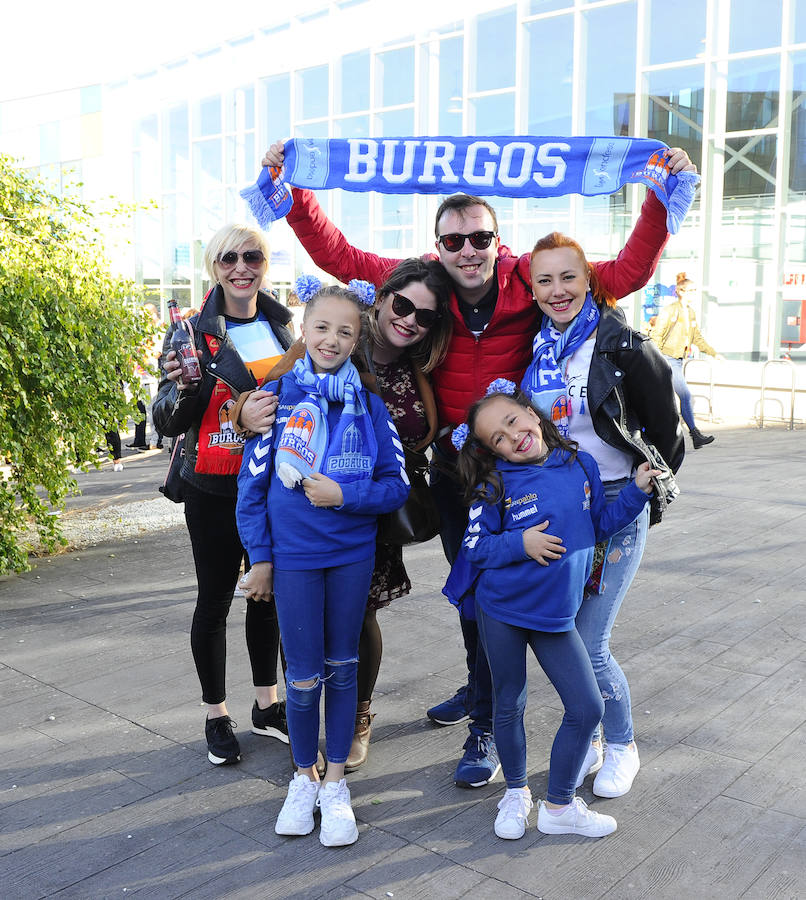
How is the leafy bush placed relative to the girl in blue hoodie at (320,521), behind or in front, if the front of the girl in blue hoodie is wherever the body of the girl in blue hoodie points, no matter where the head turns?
behind

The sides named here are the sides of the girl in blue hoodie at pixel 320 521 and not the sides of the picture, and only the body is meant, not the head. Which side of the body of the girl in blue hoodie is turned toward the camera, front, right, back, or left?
front

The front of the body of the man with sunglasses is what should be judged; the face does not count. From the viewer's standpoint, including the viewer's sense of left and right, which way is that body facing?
facing the viewer

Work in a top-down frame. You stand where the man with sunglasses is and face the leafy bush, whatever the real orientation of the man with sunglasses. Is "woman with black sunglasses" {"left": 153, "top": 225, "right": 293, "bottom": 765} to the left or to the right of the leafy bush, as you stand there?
left

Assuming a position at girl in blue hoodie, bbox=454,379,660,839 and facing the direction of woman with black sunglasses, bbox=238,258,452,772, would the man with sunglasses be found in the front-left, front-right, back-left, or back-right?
front-right

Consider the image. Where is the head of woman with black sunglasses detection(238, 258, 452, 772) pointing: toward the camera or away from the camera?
toward the camera

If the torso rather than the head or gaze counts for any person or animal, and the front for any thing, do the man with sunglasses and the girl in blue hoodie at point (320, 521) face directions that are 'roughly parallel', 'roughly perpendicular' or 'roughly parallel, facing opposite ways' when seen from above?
roughly parallel

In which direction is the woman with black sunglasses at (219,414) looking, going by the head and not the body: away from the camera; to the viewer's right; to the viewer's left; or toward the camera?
toward the camera

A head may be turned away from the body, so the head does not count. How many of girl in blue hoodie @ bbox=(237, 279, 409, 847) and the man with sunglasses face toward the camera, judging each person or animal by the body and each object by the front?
2

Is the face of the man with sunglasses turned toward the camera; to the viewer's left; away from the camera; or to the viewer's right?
toward the camera

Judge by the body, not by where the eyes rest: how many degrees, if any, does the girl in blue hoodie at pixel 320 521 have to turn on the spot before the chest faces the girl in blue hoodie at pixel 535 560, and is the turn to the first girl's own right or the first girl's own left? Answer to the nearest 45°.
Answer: approximately 90° to the first girl's own left
